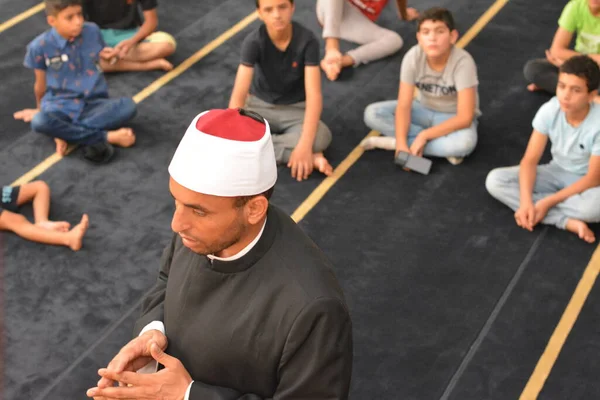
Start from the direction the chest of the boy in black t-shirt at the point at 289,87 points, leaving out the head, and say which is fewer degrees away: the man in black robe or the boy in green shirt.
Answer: the man in black robe

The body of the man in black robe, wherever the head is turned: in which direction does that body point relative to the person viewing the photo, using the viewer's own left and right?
facing the viewer and to the left of the viewer

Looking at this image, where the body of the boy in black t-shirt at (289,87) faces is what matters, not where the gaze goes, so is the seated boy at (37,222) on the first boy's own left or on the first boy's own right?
on the first boy's own right

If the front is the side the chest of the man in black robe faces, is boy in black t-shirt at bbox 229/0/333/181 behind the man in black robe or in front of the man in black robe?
behind

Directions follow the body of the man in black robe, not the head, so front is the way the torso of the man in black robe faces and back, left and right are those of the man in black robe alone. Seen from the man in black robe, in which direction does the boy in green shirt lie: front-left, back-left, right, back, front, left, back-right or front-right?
back

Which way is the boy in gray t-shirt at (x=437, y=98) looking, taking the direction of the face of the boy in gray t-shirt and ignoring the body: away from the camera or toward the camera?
toward the camera

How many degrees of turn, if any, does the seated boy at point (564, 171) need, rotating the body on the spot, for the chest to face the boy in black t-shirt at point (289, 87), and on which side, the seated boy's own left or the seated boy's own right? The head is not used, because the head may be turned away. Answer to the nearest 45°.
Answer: approximately 45° to the seated boy's own right

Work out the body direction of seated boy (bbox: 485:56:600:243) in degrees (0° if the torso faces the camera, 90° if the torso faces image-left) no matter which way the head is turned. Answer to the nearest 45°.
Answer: approximately 45°

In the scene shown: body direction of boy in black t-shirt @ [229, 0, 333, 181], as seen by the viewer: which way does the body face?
toward the camera
